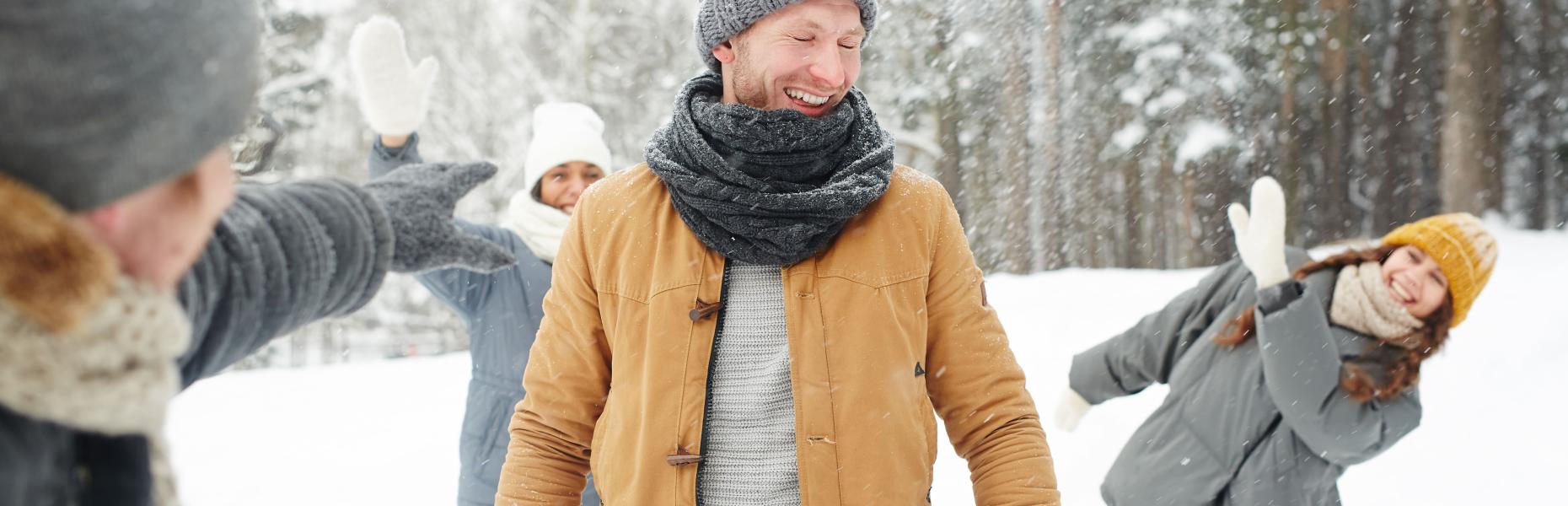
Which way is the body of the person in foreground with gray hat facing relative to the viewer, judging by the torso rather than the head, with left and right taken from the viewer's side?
facing away from the viewer and to the right of the viewer

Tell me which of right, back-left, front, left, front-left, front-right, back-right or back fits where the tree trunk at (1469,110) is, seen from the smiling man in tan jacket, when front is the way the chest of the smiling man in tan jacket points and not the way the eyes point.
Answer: back-left

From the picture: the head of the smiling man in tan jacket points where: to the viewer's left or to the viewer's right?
to the viewer's right

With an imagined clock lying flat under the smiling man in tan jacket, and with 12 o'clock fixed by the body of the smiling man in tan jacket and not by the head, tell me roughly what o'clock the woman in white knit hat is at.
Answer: The woman in white knit hat is roughly at 5 o'clock from the smiling man in tan jacket.

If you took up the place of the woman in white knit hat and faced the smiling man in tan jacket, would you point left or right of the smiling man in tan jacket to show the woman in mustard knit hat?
left

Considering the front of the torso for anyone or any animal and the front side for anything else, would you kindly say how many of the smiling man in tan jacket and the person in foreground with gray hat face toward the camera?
1

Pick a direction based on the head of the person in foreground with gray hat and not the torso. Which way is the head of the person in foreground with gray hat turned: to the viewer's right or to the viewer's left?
to the viewer's right

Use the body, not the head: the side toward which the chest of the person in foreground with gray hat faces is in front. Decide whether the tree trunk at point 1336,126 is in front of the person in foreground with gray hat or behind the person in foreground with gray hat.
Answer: in front

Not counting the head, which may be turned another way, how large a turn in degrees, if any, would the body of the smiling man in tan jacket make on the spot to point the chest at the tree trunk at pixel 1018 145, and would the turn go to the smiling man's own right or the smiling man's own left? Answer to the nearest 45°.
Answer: approximately 180°

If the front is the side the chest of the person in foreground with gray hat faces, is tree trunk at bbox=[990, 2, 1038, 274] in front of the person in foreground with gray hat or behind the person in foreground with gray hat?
in front

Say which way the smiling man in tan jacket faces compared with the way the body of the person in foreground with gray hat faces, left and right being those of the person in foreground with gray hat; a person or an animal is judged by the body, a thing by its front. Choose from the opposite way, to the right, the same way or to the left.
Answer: the opposite way
